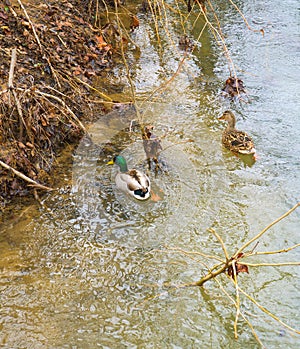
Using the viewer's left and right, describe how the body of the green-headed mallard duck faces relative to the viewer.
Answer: facing away from the viewer and to the left of the viewer

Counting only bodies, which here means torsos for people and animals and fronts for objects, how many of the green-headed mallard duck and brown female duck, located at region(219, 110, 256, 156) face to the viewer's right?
0

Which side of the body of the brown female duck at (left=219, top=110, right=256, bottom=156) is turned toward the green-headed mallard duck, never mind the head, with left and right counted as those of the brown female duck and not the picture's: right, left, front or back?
left

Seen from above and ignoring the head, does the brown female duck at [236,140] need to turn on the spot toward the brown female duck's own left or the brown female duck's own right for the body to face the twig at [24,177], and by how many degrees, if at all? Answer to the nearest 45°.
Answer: approximately 90° to the brown female duck's own left

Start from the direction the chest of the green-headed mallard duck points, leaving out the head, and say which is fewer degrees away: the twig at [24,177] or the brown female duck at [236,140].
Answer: the twig

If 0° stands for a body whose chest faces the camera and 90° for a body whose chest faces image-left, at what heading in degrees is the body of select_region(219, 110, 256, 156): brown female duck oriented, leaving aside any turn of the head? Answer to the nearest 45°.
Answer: approximately 135°

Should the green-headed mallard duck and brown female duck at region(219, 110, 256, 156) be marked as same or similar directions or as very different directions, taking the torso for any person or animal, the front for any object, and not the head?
same or similar directions

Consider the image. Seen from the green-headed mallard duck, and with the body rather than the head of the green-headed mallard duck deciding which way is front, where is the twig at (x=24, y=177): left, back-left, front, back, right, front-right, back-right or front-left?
front-left

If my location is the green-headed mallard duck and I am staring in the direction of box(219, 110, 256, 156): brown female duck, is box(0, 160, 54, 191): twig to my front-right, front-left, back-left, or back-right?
back-left

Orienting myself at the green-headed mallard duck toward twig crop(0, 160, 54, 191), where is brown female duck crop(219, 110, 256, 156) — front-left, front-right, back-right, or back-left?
back-right

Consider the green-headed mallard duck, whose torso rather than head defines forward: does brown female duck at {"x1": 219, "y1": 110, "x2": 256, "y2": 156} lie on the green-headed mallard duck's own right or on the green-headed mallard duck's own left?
on the green-headed mallard duck's own right

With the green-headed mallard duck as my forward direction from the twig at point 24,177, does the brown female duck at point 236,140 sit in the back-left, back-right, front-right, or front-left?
front-left
